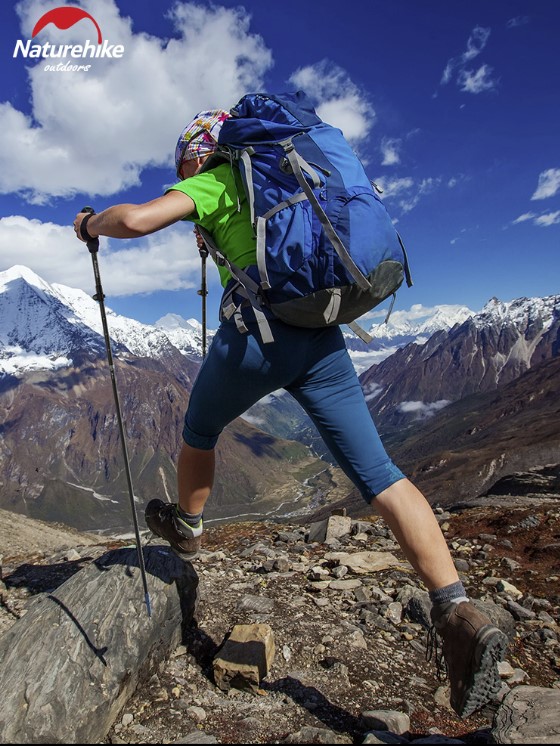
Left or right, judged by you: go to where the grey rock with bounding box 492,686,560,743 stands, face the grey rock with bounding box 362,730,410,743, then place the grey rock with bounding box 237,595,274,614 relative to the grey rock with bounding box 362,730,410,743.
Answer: right

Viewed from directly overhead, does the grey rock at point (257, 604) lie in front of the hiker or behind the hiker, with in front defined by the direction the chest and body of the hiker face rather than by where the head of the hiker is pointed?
in front

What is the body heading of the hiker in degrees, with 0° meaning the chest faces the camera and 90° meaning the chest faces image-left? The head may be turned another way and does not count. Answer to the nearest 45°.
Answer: approximately 135°

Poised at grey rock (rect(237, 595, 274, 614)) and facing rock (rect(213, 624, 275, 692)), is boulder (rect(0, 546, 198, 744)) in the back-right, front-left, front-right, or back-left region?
front-right
